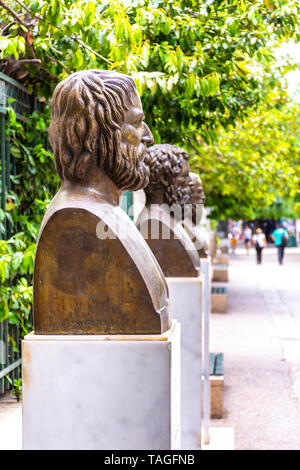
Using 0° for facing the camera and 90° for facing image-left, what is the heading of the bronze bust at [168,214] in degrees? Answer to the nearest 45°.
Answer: approximately 270°

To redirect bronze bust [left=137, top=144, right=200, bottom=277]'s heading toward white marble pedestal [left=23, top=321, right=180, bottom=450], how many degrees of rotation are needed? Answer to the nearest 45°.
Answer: approximately 90° to its right

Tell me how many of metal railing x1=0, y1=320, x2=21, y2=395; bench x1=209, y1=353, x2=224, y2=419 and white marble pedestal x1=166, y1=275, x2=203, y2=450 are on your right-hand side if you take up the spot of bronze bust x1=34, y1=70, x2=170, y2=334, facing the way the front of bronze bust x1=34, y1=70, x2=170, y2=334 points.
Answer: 0

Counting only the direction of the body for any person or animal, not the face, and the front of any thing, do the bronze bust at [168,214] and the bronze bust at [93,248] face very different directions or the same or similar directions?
same or similar directions

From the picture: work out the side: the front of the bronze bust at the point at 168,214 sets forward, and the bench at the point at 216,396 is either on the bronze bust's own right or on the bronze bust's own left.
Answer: on the bronze bust's own left

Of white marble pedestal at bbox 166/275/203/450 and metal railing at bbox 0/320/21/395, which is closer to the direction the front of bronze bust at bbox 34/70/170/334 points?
the white marble pedestal

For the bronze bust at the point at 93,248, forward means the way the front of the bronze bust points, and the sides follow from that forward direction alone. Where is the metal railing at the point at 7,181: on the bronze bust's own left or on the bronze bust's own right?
on the bronze bust's own left

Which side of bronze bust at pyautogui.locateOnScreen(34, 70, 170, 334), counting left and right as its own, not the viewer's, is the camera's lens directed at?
right

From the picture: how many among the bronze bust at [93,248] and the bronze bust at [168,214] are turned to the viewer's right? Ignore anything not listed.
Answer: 2

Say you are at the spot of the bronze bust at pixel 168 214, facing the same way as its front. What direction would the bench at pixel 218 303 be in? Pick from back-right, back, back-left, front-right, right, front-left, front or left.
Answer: left

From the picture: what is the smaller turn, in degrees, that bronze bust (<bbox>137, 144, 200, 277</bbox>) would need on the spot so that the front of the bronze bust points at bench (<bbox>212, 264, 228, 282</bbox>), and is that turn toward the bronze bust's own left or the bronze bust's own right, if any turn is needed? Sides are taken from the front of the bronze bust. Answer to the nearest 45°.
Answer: approximately 90° to the bronze bust's own left

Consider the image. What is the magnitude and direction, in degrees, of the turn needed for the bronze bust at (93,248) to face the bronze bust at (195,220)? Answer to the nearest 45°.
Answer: approximately 90° to its left

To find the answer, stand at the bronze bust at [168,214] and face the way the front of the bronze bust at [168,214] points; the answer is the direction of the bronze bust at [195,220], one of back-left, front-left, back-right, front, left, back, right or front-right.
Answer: left

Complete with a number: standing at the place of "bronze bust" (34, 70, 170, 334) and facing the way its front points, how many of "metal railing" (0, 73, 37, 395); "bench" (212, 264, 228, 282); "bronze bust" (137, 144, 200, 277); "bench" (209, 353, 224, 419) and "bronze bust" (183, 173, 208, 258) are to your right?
0
